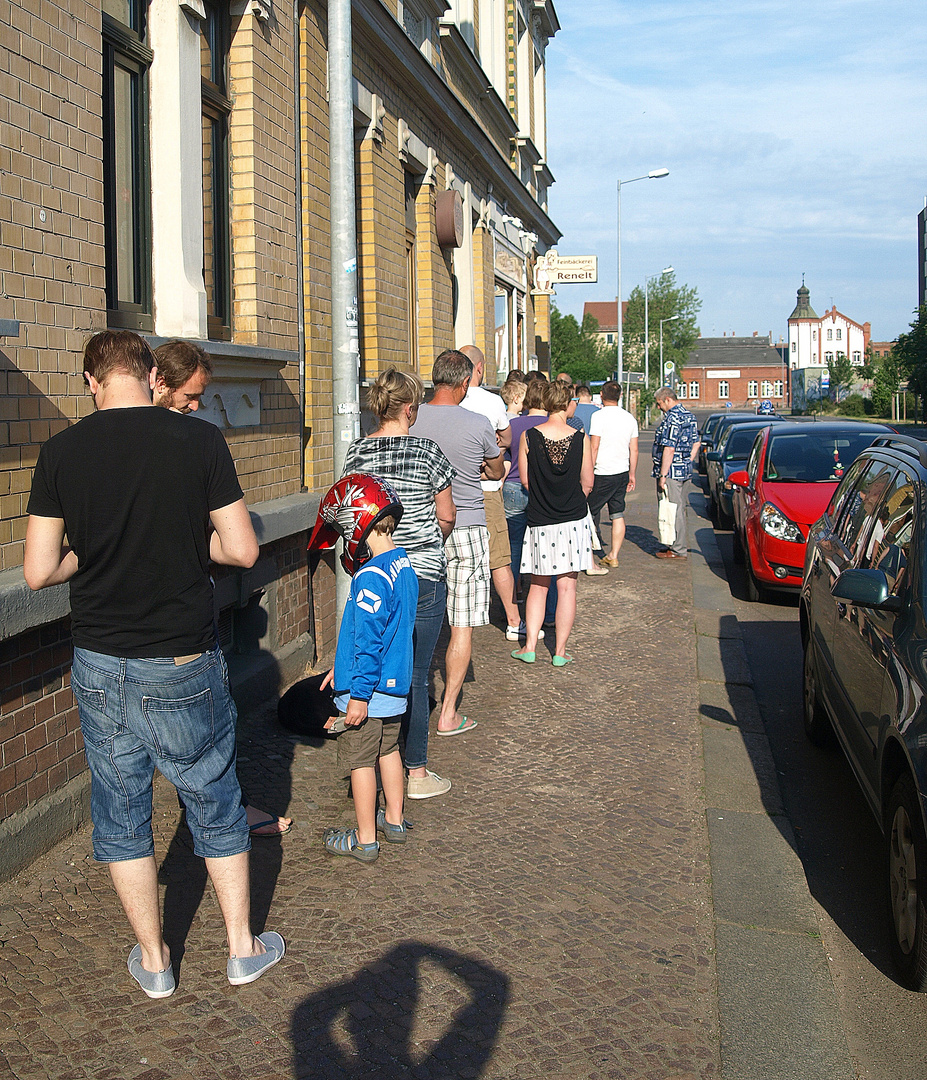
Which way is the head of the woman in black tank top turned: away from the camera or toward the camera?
away from the camera

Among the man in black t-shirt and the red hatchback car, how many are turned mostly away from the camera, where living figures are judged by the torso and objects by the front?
1

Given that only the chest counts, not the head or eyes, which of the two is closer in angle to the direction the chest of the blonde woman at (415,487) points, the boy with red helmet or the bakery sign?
the bakery sign

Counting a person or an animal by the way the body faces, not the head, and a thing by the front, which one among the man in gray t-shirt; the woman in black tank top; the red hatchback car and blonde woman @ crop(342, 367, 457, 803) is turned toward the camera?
the red hatchback car

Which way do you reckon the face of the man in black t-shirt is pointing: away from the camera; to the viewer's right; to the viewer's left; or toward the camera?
away from the camera

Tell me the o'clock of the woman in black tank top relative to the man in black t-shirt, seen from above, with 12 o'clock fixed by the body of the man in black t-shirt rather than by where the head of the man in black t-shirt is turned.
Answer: The woman in black tank top is roughly at 1 o'clock from the man in black t-shirt.

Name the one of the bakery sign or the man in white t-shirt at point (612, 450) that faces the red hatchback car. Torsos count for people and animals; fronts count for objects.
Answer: the bakery sign

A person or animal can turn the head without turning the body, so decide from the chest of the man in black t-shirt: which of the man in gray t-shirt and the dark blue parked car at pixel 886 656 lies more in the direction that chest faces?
the man in gray t-shirt

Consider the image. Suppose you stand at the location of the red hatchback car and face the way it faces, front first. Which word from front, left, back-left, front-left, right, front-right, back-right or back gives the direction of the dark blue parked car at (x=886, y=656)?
front

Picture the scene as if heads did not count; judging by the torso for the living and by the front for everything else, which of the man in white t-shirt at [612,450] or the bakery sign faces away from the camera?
the man in white t-shirt

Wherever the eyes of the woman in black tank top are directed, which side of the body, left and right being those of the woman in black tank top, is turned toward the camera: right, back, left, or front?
back

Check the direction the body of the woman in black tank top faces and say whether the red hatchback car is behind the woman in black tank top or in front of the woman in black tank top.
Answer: in front

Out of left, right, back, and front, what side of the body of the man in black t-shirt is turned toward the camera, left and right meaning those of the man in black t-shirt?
back

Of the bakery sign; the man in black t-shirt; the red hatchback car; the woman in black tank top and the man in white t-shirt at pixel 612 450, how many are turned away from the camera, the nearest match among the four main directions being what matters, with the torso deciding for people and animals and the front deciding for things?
3

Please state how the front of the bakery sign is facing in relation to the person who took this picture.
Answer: facing the viewer

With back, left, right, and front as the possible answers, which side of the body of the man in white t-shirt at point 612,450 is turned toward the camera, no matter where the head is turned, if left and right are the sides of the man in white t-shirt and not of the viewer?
back

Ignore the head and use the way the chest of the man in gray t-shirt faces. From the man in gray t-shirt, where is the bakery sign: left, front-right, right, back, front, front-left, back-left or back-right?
front-left
